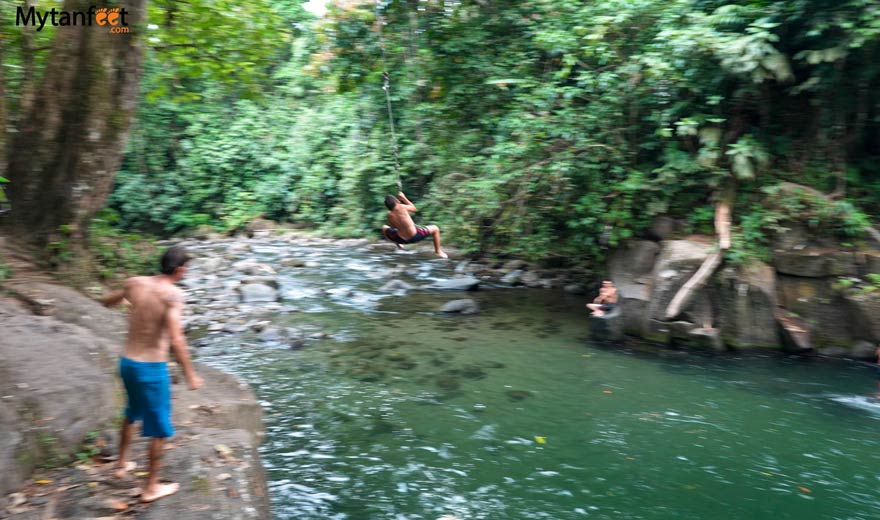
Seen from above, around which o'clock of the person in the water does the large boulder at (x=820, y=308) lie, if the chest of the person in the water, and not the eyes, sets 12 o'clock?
The large boulder is roughly at 8 o'clock from the person in the water.

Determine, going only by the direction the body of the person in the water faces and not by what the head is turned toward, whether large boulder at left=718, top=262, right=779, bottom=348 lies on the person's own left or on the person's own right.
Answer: on the person's own left

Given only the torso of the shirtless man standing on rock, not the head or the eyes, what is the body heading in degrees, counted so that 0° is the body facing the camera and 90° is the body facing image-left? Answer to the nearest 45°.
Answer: approximately 225°

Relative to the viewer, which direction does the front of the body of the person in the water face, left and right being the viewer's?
facing the viewer and to the left of the viewer

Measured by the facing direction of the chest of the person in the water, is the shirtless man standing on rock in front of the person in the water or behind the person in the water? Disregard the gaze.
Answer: in front

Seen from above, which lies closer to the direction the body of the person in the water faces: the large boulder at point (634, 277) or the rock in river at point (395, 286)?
the rock in river

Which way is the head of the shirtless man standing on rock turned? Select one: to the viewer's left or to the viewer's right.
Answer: to the viewer's right

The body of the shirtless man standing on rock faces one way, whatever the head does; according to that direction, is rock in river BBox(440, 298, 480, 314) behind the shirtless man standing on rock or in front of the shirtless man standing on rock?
in front

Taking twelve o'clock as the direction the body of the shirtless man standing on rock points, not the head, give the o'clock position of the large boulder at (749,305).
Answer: The large boulder is roughly at 1 o'clock from the shirtless man standing on rock.

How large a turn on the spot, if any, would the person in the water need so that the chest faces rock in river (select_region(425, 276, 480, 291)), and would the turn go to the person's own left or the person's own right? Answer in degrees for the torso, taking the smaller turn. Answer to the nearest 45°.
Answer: approximately 90° to the person's own right

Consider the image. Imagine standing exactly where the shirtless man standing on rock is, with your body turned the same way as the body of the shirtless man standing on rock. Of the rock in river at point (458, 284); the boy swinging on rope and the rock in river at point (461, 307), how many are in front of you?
3

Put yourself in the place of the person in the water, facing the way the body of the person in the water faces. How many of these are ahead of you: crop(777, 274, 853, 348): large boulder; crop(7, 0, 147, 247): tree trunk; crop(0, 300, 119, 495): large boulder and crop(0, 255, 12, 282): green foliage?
3

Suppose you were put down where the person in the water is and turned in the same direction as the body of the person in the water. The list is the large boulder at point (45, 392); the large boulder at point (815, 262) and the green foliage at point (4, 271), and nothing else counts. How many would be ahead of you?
2

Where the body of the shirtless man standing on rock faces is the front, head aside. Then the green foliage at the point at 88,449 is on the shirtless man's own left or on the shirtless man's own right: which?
on the shirtless man's own left

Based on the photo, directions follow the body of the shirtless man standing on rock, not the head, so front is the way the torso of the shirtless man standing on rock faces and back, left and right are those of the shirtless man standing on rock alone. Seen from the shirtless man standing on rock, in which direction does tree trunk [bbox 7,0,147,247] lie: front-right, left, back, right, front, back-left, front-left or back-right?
front-left

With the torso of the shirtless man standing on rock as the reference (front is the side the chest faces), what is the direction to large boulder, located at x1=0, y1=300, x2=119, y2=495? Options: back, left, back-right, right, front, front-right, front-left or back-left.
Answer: left
